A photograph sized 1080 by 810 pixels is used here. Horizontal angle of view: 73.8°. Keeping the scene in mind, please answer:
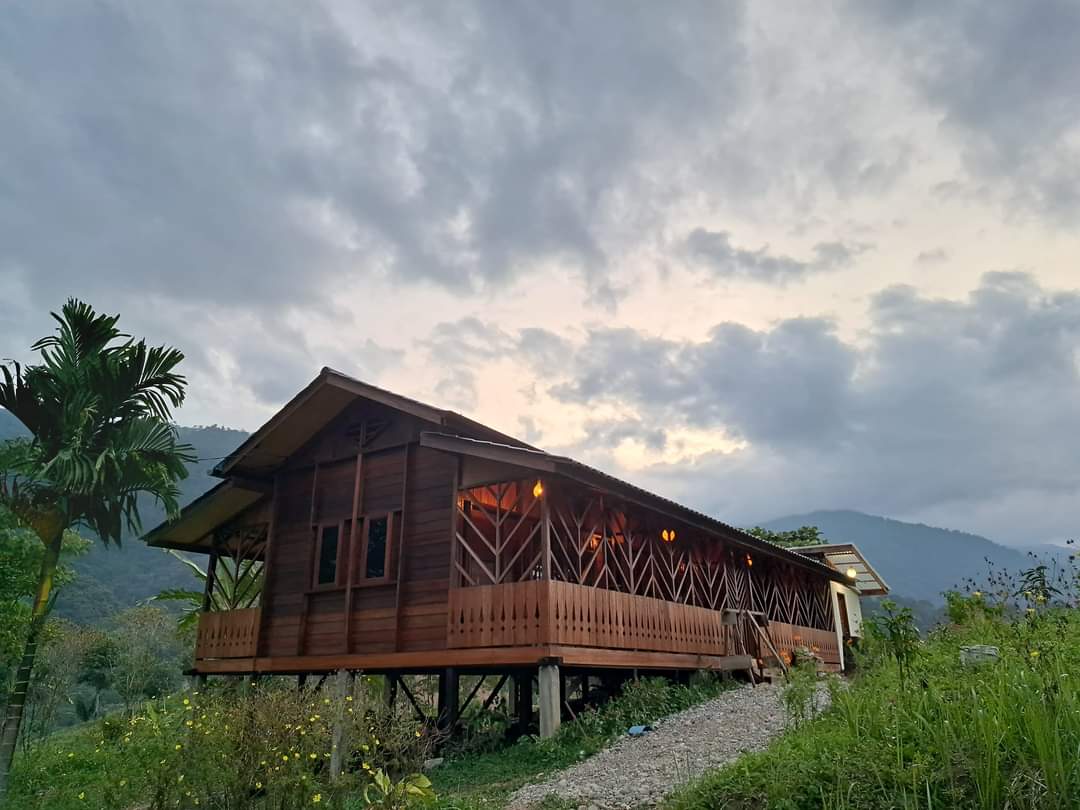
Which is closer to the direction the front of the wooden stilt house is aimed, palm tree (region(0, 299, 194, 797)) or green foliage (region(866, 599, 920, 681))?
the green foliage

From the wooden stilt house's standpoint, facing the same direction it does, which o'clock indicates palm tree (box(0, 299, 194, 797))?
The palm tree is roughly at 3 o'clock from the wooden stilt house.

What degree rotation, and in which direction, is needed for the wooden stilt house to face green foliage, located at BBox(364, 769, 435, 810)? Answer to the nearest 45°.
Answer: approximately 45° to its right

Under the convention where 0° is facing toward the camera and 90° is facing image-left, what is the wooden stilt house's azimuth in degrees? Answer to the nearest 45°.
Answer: approximately 315°

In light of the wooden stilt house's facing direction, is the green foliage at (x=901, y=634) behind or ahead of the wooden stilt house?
ahead

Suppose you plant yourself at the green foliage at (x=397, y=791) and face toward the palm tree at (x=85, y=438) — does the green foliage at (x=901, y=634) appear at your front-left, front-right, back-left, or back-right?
back-right
